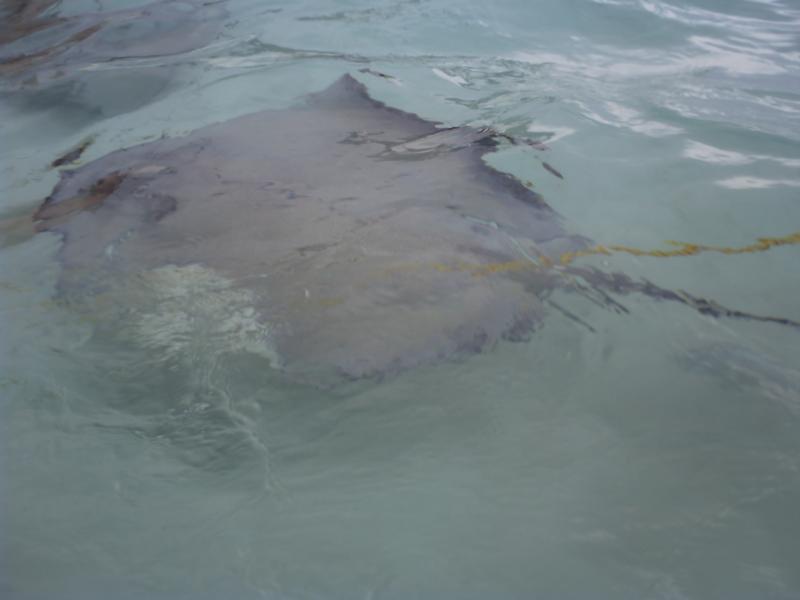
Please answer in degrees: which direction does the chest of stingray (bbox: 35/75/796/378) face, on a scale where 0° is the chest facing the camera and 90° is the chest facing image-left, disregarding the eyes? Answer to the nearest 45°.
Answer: approximately 90°

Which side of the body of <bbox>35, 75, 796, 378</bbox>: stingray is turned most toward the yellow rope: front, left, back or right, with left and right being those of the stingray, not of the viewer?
back
